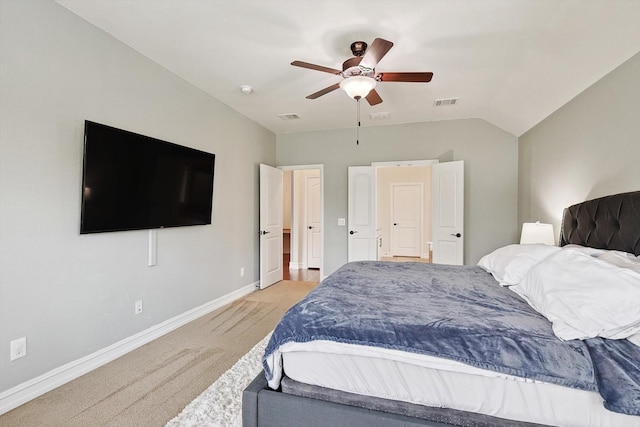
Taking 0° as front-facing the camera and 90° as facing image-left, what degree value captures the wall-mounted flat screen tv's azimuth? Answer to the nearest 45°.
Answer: approximately 315°

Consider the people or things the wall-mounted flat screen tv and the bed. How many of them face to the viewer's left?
1

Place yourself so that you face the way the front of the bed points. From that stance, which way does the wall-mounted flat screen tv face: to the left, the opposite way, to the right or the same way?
the opposite way

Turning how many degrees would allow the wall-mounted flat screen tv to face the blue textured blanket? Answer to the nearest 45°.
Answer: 0° — it already faces it

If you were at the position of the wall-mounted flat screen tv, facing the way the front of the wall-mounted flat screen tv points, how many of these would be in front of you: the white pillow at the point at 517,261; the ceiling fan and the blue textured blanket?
3

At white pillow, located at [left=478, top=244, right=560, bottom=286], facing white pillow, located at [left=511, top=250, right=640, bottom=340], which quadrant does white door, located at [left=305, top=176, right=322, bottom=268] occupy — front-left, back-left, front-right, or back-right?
back-right

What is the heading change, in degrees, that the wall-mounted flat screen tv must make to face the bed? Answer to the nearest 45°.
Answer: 0° — it already faces it

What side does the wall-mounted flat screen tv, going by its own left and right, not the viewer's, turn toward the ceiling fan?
front

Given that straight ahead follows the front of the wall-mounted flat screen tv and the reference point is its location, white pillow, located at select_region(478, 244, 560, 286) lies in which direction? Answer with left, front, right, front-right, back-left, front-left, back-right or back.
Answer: front

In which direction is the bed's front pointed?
to the viewer's left

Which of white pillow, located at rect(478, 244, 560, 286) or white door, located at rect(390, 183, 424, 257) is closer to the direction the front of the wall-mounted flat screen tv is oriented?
the white pillow

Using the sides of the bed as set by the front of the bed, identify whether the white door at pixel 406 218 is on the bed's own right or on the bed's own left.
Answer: on the bed's own right

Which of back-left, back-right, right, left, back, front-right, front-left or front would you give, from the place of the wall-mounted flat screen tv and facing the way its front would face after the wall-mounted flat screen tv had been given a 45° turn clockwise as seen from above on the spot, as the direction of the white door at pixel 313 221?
back-left

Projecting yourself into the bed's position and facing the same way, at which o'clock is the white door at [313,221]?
The white door is roughly at 2 o'clock from the bed.

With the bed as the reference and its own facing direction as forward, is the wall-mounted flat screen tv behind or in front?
in front
